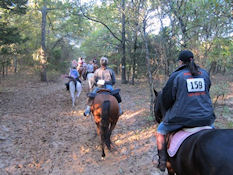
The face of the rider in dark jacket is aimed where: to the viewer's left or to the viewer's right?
to the viewer's left

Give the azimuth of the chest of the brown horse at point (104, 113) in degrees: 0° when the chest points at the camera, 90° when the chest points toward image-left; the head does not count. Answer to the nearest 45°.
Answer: approximately 180°

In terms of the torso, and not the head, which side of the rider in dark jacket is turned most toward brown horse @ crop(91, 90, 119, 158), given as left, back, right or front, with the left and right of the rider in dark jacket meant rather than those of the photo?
front

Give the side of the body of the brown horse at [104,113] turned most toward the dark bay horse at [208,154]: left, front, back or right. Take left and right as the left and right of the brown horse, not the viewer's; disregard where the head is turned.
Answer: back

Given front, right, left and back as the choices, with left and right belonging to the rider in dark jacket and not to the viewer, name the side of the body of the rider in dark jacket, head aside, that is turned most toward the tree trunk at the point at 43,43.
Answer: front

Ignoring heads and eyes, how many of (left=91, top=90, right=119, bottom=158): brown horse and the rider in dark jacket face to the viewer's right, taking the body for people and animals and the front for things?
0

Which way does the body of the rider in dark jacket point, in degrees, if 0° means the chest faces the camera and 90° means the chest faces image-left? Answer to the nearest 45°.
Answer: approximately 135°

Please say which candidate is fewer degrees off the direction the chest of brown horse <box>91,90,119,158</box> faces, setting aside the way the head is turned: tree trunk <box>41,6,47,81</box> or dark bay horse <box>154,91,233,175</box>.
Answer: the tree trunk
